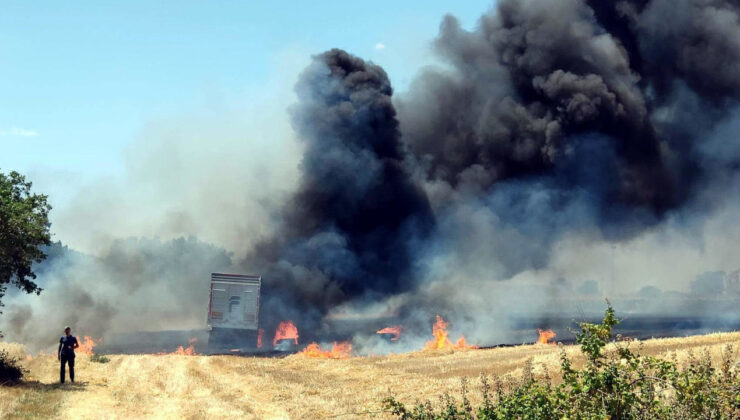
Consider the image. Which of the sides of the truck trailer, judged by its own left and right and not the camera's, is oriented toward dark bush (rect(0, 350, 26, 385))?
back

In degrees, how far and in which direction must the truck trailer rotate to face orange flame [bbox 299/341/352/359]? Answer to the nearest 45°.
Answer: approximately 90° to its right

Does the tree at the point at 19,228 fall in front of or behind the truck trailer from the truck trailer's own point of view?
behind

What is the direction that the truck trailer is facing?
away from the camera
